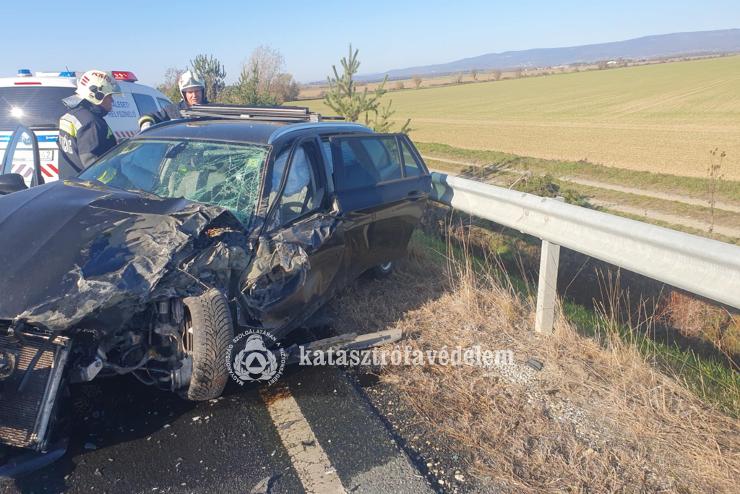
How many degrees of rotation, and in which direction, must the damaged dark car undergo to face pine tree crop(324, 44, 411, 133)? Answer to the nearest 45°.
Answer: approximately 180°

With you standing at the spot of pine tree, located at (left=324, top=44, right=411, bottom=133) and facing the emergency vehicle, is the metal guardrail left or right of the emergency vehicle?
left

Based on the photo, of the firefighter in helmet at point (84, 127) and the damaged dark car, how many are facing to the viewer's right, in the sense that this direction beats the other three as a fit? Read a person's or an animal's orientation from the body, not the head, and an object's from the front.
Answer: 1

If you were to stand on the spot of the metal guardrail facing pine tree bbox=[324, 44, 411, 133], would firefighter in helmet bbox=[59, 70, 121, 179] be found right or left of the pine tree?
left

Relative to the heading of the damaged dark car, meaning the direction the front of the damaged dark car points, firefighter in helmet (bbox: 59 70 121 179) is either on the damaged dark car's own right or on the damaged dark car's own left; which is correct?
on the damaged dark car's own right

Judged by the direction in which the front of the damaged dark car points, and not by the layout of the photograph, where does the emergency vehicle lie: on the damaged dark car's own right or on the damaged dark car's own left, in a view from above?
on the damaged dark car's own right

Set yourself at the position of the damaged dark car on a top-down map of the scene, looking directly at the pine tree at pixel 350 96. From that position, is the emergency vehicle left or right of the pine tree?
left

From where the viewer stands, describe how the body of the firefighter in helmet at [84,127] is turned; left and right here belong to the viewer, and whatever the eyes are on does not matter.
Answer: facing to the right of the viewer

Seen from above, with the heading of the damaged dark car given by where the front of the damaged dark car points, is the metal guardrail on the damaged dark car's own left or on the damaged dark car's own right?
on the damaged dark car's own left
